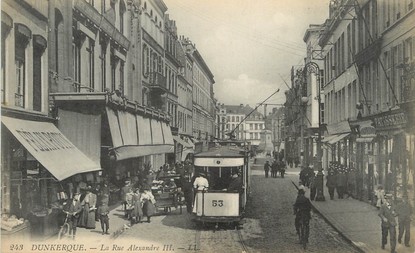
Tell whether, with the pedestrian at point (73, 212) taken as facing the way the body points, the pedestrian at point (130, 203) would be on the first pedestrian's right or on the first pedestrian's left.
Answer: on the first pedestrian's left

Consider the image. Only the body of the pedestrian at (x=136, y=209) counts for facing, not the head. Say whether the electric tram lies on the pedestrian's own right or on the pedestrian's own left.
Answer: on the pedestrian's own left

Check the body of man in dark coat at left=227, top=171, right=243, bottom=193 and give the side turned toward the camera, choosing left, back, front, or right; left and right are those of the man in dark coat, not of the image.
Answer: front

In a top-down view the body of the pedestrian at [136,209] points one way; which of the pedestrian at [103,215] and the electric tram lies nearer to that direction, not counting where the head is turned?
the pedestrian

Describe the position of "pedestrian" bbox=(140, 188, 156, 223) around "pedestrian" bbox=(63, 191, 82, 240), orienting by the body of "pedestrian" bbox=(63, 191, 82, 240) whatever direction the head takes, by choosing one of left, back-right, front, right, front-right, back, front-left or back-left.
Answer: left
